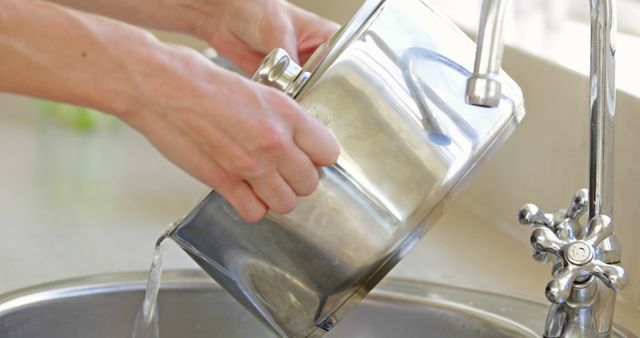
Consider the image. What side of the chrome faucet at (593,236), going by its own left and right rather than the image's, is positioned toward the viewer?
left
